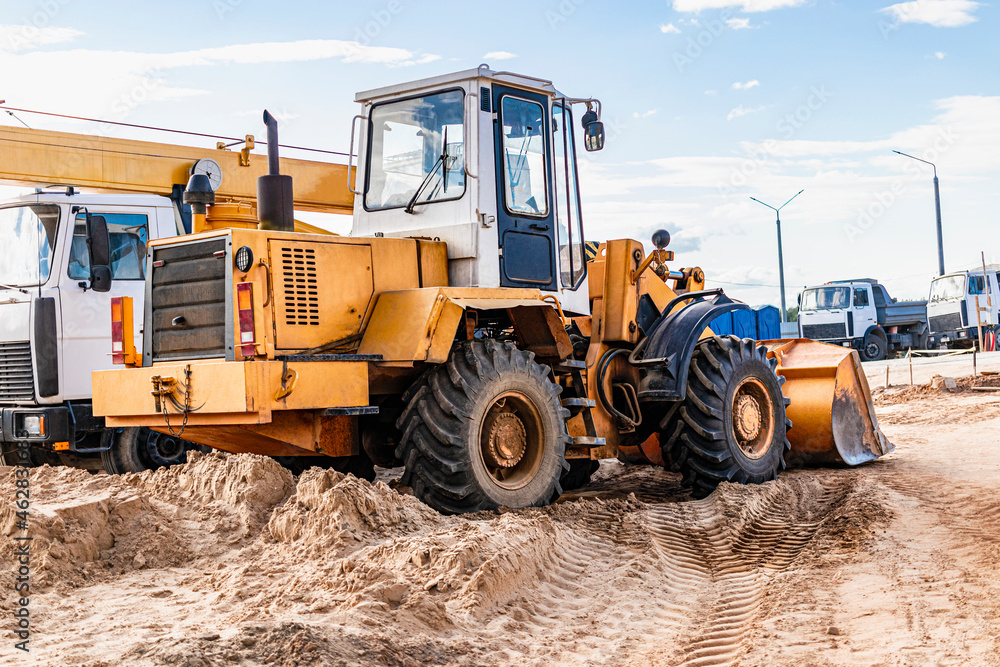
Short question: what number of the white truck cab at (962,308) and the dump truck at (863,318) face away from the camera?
0

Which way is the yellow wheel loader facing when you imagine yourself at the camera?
facing away from the viewer and to the right of the viewer

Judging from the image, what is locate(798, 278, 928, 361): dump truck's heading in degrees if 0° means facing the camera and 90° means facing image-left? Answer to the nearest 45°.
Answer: approximately 45°

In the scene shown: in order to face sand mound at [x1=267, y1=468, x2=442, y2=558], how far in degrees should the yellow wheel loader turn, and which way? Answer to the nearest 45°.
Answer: approximately 180°

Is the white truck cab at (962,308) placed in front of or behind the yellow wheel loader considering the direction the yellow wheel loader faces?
in front

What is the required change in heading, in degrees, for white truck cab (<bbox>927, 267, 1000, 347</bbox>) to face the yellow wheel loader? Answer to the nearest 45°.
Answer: approximately 45° to its left

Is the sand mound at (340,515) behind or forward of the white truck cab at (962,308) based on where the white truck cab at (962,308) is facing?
forward
